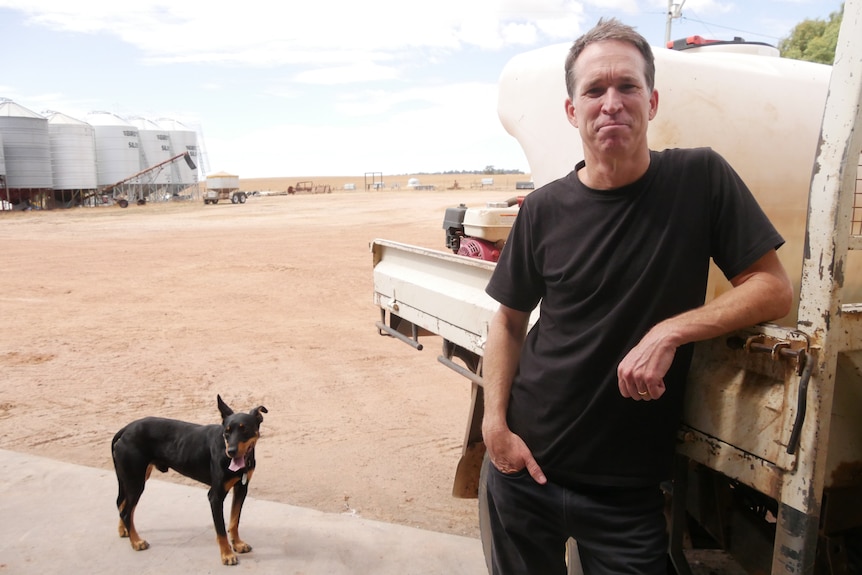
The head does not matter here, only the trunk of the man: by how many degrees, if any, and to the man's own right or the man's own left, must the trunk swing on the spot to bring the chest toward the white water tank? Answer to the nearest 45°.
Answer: approximately 180°

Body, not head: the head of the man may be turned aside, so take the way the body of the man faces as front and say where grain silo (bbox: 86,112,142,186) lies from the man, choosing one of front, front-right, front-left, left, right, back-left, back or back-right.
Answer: back-right

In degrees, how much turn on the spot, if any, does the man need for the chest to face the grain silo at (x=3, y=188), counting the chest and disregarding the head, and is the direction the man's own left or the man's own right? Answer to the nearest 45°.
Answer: approximately 135° to the man's own right

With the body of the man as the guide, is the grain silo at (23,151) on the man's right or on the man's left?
on the man's right

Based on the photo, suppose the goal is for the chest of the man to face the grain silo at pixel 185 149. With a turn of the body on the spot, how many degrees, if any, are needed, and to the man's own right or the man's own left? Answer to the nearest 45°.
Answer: approximately 135° to the man's own right

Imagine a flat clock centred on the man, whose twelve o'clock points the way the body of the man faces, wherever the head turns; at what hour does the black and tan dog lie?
The black and tan dog is roughly at 4 o'clock from the man.

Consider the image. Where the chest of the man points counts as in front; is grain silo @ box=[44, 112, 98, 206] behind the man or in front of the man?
behind

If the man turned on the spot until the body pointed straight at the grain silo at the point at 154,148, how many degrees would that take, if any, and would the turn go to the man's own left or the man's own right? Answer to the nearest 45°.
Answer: approximately 135° to the man's own right

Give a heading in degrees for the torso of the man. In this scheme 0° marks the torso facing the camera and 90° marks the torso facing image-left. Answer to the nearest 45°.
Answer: approximately 0°

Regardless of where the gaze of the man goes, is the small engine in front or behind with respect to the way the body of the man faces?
behind
